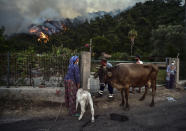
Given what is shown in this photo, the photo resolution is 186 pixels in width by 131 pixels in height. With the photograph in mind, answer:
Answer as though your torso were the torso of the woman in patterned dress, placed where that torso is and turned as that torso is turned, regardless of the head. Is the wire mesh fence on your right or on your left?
on your left

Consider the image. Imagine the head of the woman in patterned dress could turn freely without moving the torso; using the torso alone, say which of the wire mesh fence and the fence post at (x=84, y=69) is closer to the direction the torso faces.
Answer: the fence post
